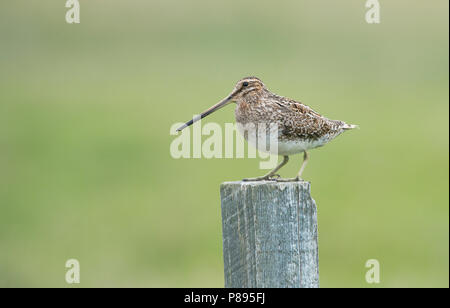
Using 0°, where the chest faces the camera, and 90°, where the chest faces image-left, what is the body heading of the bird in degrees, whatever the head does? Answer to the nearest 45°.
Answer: approximately 90°
